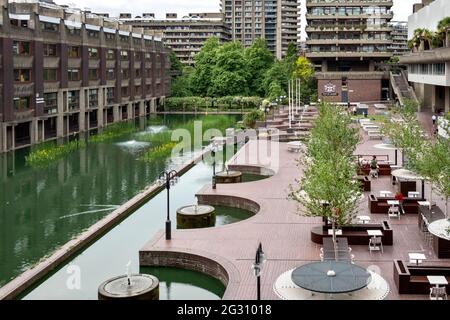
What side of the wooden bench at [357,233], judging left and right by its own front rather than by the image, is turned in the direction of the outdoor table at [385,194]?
back

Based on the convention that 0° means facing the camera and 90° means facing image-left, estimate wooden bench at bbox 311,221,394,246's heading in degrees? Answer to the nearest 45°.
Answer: approximately 0°

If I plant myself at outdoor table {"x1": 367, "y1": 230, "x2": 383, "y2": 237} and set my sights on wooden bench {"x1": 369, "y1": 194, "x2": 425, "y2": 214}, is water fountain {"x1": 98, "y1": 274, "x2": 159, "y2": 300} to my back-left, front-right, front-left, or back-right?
back-left

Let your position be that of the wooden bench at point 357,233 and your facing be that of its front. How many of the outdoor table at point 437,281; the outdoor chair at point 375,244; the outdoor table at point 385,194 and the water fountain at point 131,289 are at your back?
1
